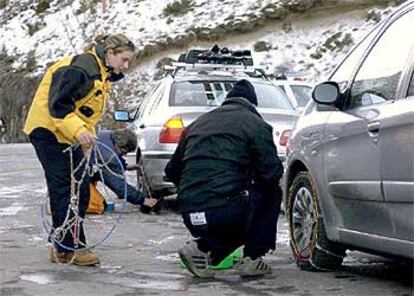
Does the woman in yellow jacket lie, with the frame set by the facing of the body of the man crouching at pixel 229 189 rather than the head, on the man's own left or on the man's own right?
on the man's own left

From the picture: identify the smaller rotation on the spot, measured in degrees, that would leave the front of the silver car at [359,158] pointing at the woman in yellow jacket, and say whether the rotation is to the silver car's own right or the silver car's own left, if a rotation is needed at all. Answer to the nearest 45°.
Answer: approximately 45° to the silver car's own left

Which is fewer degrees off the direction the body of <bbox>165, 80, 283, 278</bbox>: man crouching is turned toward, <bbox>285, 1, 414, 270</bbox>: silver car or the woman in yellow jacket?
the silver car

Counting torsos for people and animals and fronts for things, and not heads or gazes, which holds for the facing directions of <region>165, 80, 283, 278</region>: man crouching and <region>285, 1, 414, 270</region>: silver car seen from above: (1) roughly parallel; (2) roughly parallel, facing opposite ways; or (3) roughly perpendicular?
roughly perpendicular

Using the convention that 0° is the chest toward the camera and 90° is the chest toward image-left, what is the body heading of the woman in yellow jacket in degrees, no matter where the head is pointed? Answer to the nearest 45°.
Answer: approximately 270°

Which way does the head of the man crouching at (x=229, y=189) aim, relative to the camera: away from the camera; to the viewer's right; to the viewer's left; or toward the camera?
away from the camera

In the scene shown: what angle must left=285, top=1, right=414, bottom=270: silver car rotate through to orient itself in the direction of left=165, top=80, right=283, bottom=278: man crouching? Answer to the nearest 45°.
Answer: approximately 45° to its left

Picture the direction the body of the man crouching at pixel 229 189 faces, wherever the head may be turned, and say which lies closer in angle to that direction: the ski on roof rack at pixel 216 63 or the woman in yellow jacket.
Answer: the ski on roof rack

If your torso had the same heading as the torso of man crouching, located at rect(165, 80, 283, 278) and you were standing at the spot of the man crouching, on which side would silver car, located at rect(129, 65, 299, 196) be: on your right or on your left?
on your left

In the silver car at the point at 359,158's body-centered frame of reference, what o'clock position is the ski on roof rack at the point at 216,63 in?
The ski on roof rack is roughly at 1 o'clock from the silver car.

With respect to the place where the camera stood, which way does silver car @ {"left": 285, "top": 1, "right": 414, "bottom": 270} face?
facing away from the viewer and to the left of the viewer

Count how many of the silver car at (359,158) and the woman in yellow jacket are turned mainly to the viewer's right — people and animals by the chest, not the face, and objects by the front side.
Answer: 1
